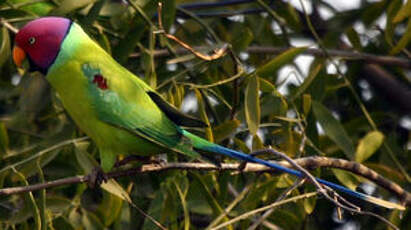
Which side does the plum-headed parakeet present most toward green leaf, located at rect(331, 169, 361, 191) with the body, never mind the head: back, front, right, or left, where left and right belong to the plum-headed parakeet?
back

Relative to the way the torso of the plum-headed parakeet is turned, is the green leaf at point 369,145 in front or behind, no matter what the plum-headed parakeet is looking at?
behind

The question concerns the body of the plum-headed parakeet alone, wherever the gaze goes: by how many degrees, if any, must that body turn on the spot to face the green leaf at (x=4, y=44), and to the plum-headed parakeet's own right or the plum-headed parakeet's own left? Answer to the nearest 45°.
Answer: approximately 45° to the plum-headed parakeet's own right

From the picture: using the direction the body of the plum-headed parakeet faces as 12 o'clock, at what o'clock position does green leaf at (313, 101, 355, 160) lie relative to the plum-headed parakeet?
The green leaf is roughly at 6 o'clock from the plum-headed parakeet.

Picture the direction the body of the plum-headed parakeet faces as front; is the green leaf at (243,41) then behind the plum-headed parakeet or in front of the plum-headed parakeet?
behind

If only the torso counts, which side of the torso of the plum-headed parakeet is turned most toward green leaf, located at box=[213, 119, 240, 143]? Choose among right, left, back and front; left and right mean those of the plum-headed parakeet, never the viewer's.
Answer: back

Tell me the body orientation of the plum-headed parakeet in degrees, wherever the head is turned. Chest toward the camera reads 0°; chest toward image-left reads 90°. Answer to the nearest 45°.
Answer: approximately 90°

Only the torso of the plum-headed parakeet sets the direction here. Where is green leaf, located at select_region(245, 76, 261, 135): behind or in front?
behind

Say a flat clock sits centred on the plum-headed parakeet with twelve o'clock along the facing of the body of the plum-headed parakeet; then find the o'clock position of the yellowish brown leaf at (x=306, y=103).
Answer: The yellowish brown leaf is roughly at 6 o'clock from the plum-headed parakeet.

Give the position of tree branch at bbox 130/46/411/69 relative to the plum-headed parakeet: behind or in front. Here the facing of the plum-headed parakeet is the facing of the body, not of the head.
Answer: behind
